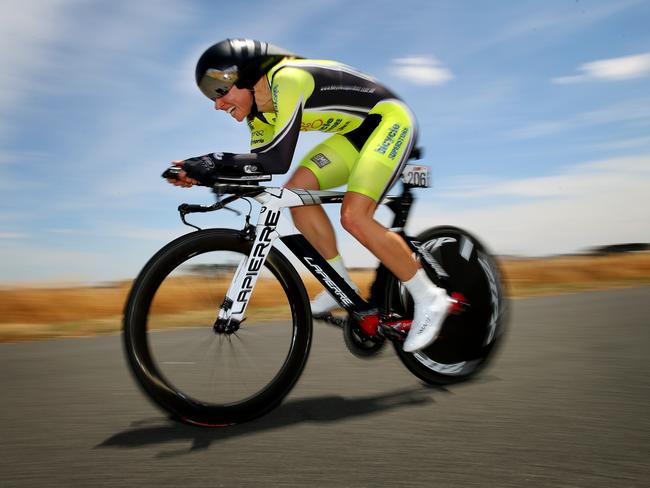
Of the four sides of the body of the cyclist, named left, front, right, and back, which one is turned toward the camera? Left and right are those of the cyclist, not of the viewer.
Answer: left
